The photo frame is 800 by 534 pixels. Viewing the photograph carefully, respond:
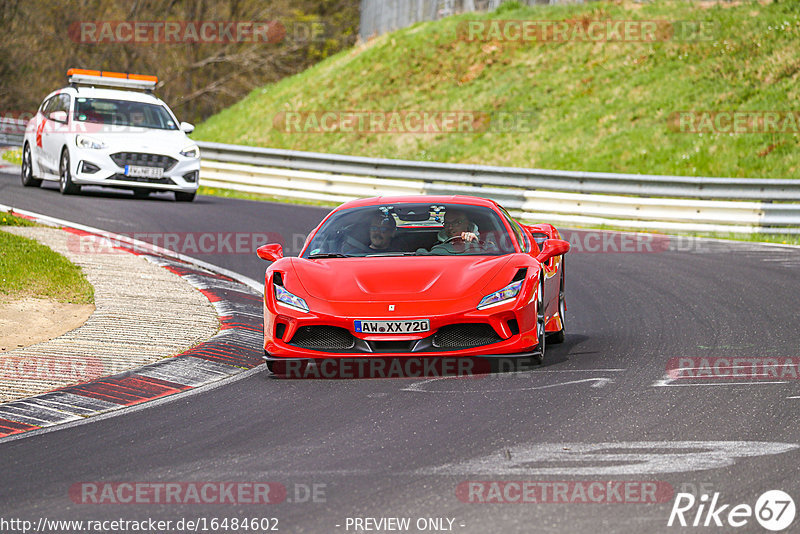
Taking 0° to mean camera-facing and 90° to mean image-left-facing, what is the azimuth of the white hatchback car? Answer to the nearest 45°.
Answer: approximately 315°

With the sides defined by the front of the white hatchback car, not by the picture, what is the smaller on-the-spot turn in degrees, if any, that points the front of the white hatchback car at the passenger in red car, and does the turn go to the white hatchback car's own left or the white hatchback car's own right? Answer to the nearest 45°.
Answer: approximately 45° to the white hatchback car's own right

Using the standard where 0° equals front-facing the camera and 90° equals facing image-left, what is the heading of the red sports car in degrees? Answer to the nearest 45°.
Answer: approximately 0°

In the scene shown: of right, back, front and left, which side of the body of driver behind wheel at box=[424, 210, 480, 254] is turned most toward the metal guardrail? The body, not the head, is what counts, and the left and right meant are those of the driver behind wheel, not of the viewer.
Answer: back

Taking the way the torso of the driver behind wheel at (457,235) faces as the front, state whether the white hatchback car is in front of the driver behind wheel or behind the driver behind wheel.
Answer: behind

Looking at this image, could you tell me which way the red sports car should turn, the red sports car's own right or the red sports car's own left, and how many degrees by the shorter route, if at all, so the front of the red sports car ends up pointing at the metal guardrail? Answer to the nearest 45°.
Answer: approximately 180°

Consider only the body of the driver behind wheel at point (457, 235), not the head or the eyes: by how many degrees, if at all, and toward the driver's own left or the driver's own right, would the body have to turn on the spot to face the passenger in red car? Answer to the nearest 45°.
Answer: approximately 90° to the driver's own right

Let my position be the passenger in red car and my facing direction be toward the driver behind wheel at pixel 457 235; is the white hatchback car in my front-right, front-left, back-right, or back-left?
back-left

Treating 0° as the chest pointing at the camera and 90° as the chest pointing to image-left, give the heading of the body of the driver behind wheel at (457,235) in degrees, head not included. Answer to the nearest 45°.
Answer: approximately 0°
